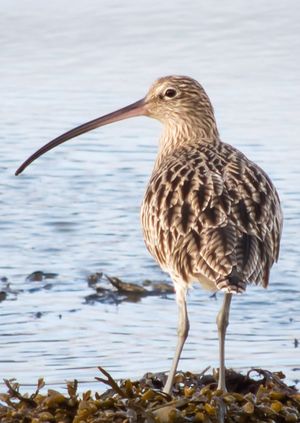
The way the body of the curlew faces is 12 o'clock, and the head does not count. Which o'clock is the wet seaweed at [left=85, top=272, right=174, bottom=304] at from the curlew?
The wet seaweed is roughly at 1 o'clock from the curlew.

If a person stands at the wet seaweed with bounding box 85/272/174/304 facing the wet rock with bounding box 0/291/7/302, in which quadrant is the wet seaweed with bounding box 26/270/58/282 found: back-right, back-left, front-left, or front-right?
front-right

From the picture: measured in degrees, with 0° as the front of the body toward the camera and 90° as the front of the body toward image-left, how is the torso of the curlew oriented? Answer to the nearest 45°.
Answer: approximately 135°
